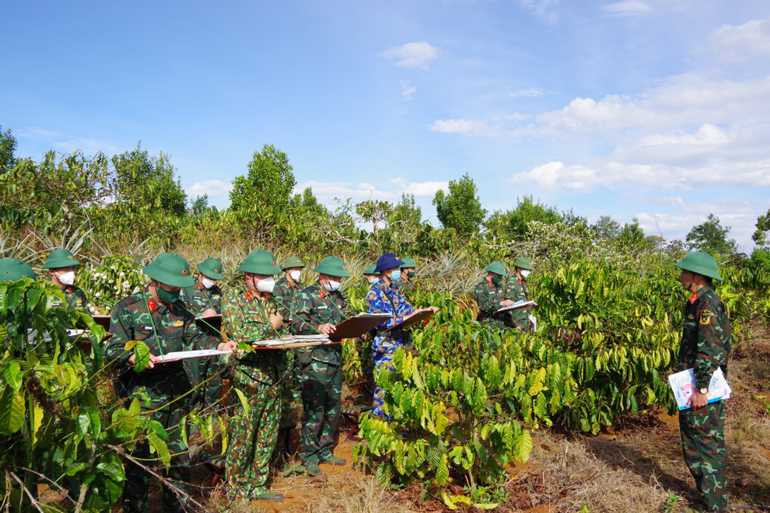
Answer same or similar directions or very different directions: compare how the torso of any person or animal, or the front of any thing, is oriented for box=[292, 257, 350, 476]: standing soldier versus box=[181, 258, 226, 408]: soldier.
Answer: same or similar directions

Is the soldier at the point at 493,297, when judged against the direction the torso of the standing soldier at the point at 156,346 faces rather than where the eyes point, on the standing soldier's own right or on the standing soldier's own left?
on the standing soldier's own left

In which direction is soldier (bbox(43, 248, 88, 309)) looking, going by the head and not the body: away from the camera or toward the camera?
toward the camera

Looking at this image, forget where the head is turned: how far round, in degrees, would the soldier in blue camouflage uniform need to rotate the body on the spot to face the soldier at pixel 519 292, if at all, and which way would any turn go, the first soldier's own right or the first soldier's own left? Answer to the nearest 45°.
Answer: approximately 90° to the first soldier's own left

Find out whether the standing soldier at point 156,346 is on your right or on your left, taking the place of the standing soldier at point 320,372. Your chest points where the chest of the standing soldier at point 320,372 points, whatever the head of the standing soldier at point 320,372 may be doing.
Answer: on your right

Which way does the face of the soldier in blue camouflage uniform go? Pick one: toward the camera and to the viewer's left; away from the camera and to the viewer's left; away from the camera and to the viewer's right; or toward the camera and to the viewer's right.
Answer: toward the camera and to the viewer's right

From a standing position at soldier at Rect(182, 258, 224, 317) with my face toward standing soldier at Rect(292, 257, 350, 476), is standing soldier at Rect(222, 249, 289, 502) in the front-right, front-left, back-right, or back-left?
front-right

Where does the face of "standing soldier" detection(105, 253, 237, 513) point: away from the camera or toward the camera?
toward the camera

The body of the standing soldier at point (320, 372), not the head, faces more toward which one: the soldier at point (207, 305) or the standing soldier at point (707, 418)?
the standing soldier

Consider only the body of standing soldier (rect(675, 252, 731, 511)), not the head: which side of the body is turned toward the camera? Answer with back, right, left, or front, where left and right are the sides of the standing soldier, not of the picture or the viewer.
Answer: left

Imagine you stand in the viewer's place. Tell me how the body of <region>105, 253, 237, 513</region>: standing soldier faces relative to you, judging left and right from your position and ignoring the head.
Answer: facing the viewer and to the right of the viewer

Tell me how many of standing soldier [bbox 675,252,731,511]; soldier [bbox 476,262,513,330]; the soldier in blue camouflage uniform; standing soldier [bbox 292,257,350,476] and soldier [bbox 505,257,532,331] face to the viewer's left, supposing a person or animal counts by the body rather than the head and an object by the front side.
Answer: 1

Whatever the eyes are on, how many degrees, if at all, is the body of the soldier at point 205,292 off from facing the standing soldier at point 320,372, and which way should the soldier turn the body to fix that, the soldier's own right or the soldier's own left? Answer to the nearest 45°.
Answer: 0° — they already face them

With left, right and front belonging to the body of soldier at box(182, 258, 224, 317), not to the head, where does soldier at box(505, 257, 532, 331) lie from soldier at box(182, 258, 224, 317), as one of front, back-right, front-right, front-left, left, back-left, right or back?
front-left

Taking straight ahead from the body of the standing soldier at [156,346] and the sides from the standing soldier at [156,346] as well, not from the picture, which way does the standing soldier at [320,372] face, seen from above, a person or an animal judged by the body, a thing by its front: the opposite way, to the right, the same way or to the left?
the same way

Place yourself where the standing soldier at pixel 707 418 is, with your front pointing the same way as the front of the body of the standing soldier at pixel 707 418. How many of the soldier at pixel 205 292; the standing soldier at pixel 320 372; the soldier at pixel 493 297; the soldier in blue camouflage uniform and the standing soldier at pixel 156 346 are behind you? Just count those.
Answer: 0

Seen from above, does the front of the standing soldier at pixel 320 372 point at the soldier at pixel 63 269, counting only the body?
no

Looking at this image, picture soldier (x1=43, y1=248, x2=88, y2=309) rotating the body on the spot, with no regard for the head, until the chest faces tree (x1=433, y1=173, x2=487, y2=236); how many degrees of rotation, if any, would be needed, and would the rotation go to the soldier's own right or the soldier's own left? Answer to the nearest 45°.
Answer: approximately 90° to the soldier's own left
